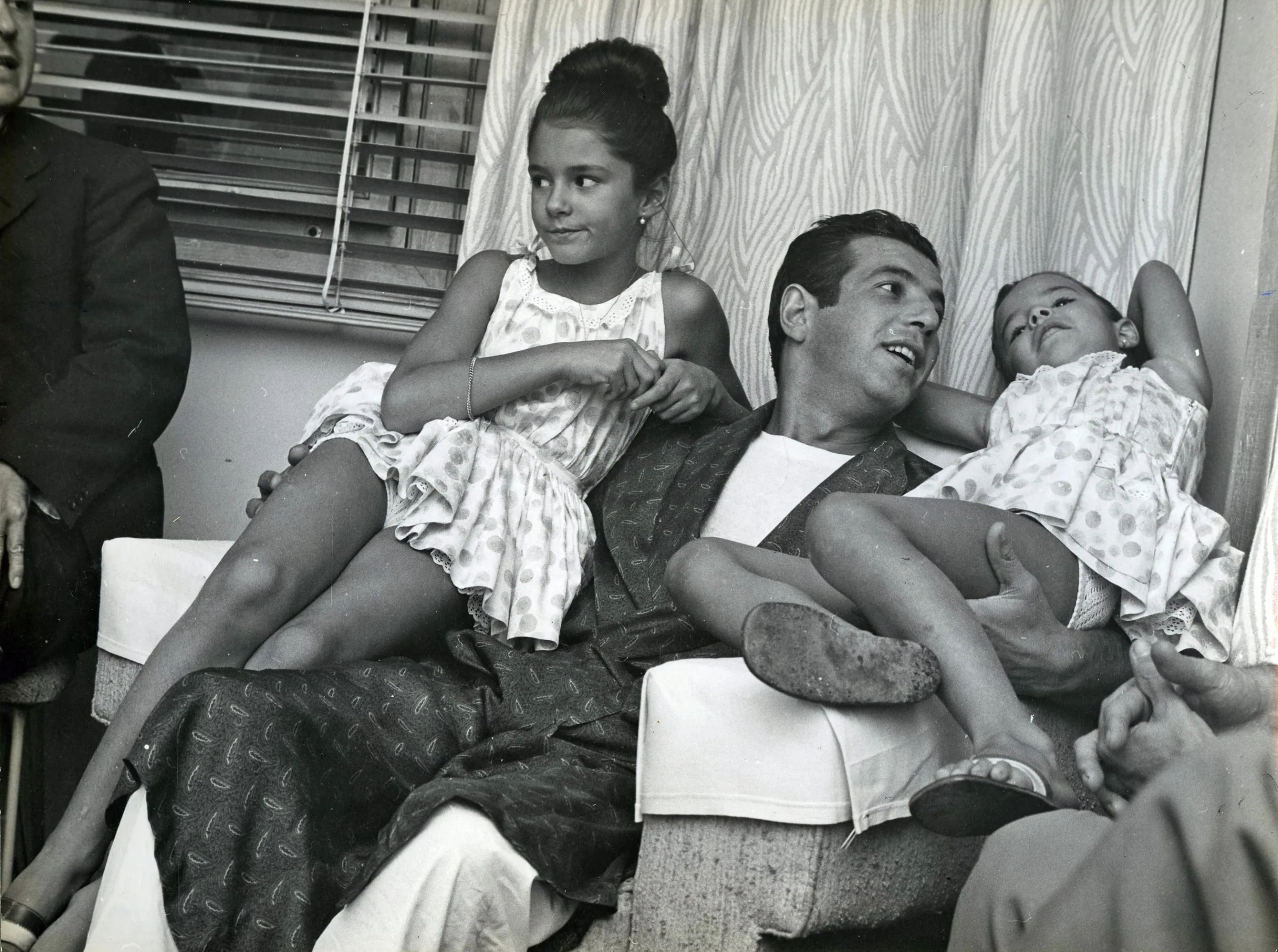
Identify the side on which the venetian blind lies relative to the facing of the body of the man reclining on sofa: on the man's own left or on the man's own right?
on the man's own right

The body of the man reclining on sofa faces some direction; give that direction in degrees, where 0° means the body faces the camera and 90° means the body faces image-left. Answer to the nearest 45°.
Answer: approximately 45°

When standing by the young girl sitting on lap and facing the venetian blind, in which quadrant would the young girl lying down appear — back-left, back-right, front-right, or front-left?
back-right

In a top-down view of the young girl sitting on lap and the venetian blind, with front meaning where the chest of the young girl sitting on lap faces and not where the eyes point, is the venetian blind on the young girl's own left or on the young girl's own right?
on the young girl's own right

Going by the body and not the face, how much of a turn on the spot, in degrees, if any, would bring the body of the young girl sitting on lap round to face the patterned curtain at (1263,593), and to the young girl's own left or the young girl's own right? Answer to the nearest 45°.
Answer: approximately 90° to the young girl's own left

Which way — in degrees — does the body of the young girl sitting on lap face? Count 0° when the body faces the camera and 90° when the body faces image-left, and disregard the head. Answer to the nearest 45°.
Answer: approximately 45°
